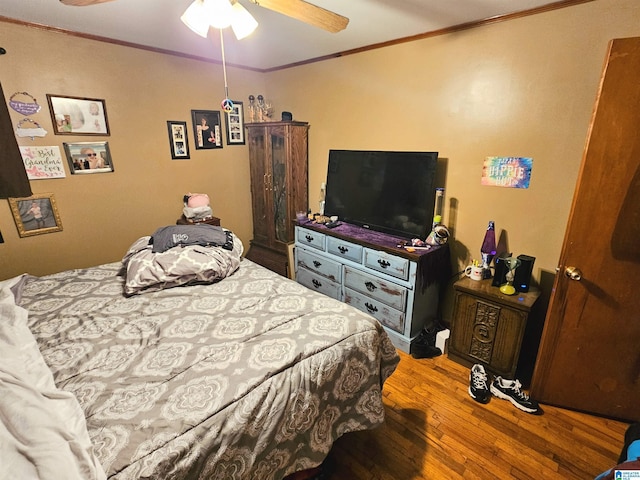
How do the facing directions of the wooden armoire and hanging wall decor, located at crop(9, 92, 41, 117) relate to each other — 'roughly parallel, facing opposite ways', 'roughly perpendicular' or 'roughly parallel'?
roughly perpendicular

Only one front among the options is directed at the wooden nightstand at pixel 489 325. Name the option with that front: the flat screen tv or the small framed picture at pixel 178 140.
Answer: the small framed picture

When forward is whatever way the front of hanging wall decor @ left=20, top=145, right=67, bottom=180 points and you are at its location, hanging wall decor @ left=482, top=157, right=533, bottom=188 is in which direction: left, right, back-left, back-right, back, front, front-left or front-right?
front-left

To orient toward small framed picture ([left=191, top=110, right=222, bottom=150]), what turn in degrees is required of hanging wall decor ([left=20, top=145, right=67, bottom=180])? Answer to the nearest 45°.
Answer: approximately 90° to its left

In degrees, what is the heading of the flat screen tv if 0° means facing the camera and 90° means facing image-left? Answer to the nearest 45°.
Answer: approximately 45°

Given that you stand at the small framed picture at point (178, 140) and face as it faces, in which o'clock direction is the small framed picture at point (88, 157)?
the small framed picture at point (88, 157) is roughly at 4 o'clock from the small framed picture at point (178, 140).

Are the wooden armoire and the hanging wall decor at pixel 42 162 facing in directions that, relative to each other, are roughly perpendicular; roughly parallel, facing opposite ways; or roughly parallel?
roughly perpendicular
